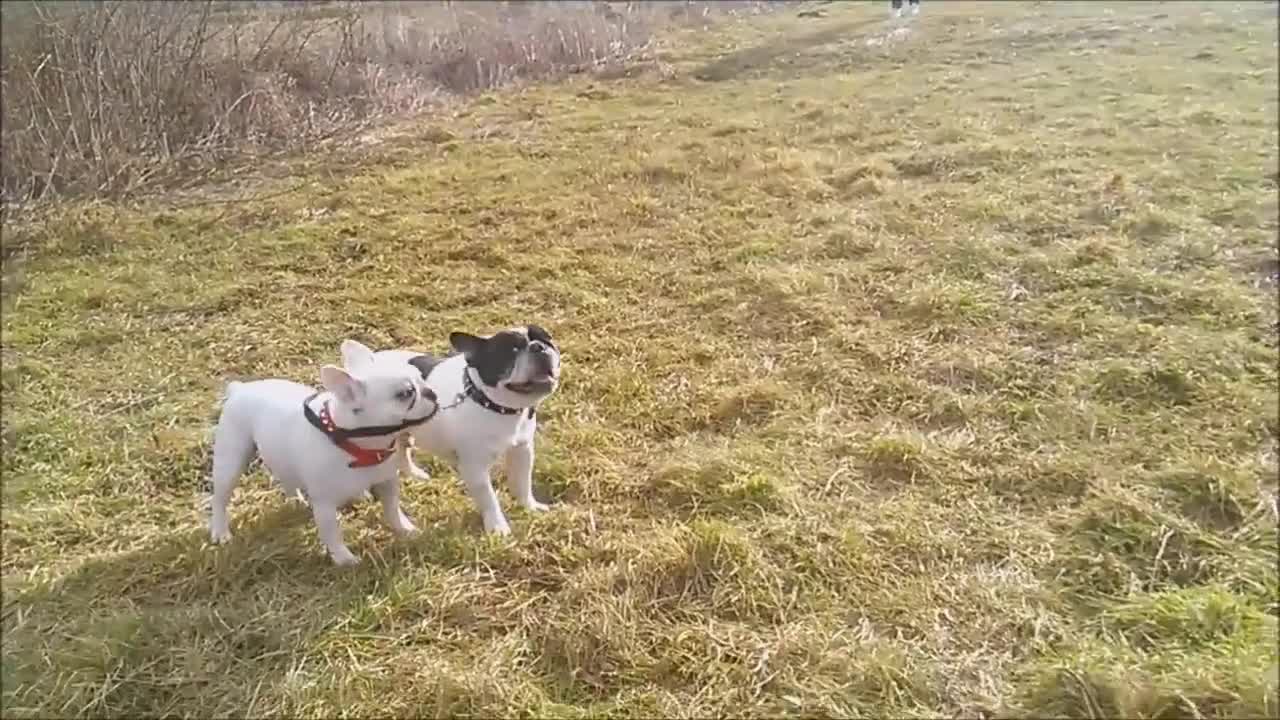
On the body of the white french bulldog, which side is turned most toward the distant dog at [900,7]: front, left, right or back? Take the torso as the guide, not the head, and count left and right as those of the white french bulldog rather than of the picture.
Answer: left

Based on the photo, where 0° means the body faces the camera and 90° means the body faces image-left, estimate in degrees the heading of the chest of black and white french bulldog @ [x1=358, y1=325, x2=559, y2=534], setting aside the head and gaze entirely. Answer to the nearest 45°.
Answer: approximately 315°

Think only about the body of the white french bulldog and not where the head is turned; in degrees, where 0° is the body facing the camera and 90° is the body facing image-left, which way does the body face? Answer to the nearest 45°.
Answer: approximately 315°

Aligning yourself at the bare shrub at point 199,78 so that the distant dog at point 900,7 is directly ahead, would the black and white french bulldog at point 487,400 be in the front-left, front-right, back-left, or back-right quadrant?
back-right

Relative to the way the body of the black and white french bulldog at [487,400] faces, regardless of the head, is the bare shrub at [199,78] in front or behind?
behind

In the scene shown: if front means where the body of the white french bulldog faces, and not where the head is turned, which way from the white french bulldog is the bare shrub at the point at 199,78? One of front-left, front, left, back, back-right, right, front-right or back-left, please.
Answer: back-left

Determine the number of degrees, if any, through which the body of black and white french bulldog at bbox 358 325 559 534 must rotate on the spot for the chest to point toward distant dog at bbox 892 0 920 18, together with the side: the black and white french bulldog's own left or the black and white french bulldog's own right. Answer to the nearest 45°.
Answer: approximately 90° to the black and white french bulldog's own left
